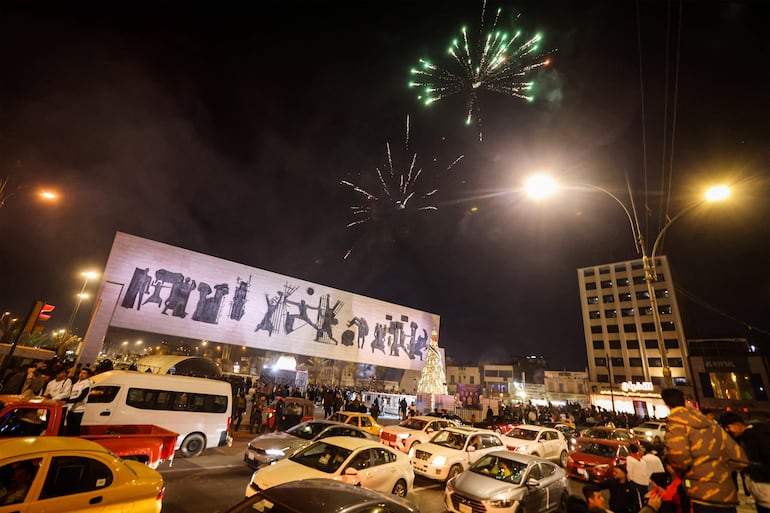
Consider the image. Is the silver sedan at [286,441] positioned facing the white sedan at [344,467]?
no

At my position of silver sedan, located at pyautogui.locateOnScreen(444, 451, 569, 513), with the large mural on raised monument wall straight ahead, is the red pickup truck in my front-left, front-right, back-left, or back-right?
front-left

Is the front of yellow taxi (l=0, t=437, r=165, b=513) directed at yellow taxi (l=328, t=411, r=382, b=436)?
no

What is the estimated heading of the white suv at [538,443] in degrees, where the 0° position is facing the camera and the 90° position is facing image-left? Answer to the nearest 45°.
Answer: approximately 45°

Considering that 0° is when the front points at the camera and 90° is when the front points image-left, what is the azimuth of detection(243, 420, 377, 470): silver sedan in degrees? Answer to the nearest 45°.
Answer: approximately 45°

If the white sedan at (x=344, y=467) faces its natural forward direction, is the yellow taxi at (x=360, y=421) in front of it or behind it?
behind

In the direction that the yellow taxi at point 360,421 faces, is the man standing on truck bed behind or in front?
in front

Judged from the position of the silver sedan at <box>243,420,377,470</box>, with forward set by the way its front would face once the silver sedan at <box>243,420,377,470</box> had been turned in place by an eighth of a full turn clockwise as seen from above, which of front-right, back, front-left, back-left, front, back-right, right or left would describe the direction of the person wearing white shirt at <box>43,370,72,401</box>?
front

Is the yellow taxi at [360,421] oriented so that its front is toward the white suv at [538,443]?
no

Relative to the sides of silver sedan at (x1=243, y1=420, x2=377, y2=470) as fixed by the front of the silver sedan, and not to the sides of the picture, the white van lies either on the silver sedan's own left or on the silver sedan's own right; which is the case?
on the silver sedan's own right

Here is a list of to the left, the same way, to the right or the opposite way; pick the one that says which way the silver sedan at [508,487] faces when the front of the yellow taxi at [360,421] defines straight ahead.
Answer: the same way

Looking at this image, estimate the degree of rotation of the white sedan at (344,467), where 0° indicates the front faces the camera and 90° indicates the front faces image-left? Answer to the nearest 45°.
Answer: approximately 45°
